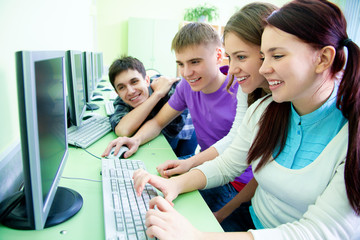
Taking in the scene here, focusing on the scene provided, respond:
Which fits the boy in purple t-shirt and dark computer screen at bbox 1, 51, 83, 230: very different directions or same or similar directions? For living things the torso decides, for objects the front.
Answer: very different directions

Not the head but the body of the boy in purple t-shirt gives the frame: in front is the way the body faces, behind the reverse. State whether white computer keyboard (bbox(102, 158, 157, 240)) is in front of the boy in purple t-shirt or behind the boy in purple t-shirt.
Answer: in front

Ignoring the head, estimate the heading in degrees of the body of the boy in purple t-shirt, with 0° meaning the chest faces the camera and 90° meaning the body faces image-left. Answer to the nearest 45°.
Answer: approximately 45°

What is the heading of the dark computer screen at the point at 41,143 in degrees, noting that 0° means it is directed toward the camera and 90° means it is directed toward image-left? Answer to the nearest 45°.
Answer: approximately 270°

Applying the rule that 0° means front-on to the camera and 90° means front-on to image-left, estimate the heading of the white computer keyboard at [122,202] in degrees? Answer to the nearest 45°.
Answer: approximately 270°

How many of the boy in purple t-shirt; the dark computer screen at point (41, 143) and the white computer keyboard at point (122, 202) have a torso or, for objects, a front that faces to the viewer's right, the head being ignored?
2

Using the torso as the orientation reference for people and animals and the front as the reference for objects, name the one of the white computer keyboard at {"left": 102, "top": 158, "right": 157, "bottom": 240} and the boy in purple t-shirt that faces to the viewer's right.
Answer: the white computer keyboard
